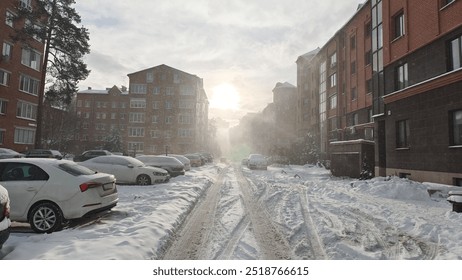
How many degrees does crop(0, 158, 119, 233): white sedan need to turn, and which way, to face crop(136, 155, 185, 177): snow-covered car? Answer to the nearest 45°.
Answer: approximately 90° to its right

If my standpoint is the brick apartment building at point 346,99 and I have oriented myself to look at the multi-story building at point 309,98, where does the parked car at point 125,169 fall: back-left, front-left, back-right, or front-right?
back-left

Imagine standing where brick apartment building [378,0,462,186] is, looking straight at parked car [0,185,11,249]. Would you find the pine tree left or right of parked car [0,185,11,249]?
right
